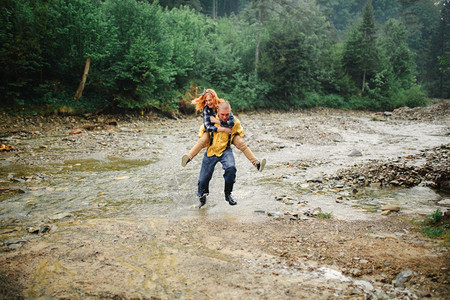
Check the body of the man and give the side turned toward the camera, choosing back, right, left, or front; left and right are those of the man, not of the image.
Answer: front

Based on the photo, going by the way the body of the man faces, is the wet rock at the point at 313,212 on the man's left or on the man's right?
on the man's left

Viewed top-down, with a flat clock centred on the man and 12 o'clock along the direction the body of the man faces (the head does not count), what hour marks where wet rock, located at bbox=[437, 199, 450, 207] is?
The wet rock is roughly at 9 o'clock from the man.

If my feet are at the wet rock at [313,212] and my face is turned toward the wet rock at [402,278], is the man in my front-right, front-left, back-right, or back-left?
back-right

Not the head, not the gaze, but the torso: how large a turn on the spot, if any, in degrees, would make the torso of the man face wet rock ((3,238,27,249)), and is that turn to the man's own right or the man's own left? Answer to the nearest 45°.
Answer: approximately 45° to the man's own right

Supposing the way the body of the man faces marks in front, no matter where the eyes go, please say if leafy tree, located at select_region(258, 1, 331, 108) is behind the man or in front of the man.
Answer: behind

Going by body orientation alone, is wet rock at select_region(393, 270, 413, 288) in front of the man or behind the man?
in front

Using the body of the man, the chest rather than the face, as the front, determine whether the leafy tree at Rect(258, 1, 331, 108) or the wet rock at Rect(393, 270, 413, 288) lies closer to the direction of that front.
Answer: the wet rock
